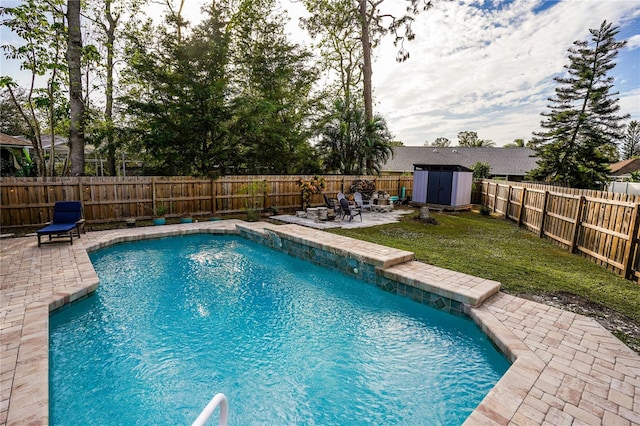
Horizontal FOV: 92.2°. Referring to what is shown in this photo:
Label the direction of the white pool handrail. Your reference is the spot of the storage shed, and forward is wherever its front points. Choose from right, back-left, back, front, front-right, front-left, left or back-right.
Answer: front

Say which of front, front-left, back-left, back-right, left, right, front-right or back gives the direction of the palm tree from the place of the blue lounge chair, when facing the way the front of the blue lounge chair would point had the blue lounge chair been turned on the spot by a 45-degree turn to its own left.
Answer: left

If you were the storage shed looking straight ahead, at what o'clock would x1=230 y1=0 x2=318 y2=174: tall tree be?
The tall tree is roughly at 3 o'clock from the storage shed.

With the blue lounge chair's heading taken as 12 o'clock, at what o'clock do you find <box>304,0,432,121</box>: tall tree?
The tall tree is roughly at 7 o'clock from the blue lounge chair.

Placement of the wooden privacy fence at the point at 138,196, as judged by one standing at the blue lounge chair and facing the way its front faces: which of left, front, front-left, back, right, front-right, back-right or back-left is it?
back

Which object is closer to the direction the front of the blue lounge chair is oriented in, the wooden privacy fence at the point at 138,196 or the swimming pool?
the swimming pool

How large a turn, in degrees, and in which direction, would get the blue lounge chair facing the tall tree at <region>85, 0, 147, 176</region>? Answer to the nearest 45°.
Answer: approximately 135° to its right

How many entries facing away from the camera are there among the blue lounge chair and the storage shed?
0

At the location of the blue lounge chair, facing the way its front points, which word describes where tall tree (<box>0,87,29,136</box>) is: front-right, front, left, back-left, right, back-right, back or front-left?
back-right

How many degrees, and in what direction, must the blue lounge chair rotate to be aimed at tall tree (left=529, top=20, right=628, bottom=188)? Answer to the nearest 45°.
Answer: approximately 135° to its left

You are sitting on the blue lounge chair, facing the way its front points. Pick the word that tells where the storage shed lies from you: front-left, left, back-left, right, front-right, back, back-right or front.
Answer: back-left

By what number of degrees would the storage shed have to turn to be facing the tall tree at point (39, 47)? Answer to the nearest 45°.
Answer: approximately 45° to its right

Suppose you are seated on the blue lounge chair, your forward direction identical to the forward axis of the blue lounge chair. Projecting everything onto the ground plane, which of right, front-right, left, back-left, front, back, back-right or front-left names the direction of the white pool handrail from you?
front-left

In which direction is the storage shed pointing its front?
toward the camera
